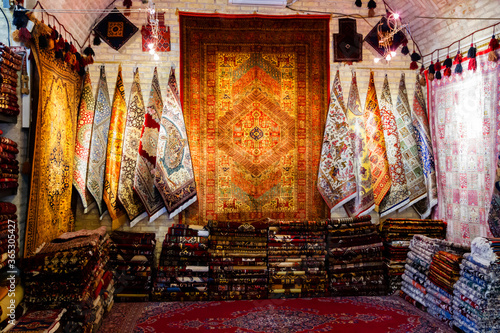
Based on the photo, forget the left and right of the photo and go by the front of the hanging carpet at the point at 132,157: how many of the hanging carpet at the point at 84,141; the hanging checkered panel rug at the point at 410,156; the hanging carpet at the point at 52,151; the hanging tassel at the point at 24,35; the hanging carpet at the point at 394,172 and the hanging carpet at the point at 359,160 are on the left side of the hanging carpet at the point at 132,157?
3

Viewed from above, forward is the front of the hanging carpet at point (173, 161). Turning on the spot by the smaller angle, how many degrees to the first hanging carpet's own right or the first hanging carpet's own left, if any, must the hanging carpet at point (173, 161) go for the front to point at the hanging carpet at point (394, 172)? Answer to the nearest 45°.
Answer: approximately 90° to the first hanging carpet's own left

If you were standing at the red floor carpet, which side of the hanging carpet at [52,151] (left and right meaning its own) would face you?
front

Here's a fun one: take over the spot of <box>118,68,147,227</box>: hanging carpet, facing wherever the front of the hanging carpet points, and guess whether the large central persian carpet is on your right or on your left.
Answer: on your left

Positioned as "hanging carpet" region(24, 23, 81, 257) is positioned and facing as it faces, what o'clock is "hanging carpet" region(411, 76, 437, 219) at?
"hanging carpet" region(411, 76, 437, 219) is roughly at 11 o'clock from "hanging carpet" region(24, 23, 81, 257).

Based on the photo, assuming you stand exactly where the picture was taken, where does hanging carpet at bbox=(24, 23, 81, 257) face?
facing the viewer and to the right of the viewer

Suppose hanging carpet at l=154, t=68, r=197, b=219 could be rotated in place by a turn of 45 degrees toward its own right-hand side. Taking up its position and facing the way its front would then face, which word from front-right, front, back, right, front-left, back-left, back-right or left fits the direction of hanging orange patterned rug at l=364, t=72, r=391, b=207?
back-left

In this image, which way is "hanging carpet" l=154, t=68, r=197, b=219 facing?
toward the camera

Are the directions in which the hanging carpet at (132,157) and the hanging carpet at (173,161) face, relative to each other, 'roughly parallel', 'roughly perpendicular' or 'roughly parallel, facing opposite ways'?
roughly parallel

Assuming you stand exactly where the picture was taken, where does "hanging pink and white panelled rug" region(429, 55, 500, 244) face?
facing the viewer and to the left of the viewer
